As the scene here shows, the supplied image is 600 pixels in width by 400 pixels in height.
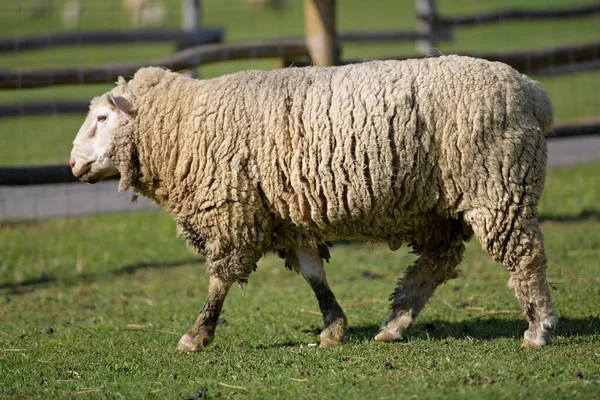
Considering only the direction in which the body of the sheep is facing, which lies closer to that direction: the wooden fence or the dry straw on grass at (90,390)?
the dry straw on grass

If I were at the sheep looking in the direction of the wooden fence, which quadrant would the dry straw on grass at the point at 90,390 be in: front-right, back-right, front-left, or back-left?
back-left

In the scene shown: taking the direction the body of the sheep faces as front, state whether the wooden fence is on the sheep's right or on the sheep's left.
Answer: on the sheep's right

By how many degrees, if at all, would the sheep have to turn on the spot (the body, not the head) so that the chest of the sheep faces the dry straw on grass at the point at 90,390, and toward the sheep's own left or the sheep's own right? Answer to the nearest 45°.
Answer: approximately 45° to the sheep's own left

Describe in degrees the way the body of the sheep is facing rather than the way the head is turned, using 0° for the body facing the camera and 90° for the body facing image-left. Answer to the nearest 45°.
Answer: approximately 90°
